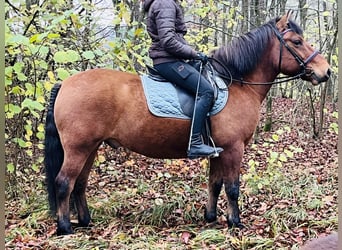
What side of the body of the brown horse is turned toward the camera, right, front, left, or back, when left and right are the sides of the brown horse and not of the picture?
right

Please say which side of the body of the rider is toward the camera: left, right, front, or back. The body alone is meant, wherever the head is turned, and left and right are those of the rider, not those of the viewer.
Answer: right
